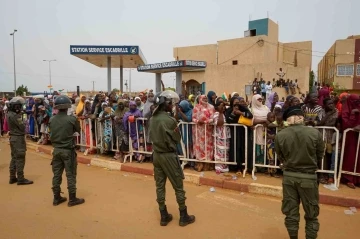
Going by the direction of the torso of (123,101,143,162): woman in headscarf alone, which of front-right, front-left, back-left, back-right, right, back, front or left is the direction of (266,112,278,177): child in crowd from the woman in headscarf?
front-left

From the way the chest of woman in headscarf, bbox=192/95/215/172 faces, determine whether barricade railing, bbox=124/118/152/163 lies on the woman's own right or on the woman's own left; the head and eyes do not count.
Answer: on the woman's own right

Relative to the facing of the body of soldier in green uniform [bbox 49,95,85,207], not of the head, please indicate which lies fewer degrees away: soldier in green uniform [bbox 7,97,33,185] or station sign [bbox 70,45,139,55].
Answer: the station sign

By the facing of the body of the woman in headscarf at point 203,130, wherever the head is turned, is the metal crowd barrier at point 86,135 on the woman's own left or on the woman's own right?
on the woman's own right

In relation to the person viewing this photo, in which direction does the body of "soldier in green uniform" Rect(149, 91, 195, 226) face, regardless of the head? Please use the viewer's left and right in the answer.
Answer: facing away from the viewer and to the right of the viewer

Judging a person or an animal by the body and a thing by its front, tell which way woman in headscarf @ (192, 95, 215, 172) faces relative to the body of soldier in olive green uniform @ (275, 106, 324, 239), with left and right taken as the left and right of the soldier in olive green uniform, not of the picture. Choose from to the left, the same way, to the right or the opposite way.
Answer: the opposite way

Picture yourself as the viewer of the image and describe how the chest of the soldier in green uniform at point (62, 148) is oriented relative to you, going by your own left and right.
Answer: facing away from the viewer and to the right of the viewer

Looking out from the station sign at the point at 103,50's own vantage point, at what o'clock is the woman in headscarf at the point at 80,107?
The woman in headscarf is roughly at 12 o'clock from the station sign.

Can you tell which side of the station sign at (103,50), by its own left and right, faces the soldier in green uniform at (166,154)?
front

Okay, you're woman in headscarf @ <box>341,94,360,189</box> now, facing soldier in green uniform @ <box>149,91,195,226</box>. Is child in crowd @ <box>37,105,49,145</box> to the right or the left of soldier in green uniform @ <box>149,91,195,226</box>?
right

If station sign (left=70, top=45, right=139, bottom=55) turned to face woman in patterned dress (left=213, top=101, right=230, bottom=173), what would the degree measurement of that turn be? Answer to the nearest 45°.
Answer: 0° — it already faces them

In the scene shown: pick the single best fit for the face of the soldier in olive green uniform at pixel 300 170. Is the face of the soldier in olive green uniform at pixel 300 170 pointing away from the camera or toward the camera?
away from the camera
